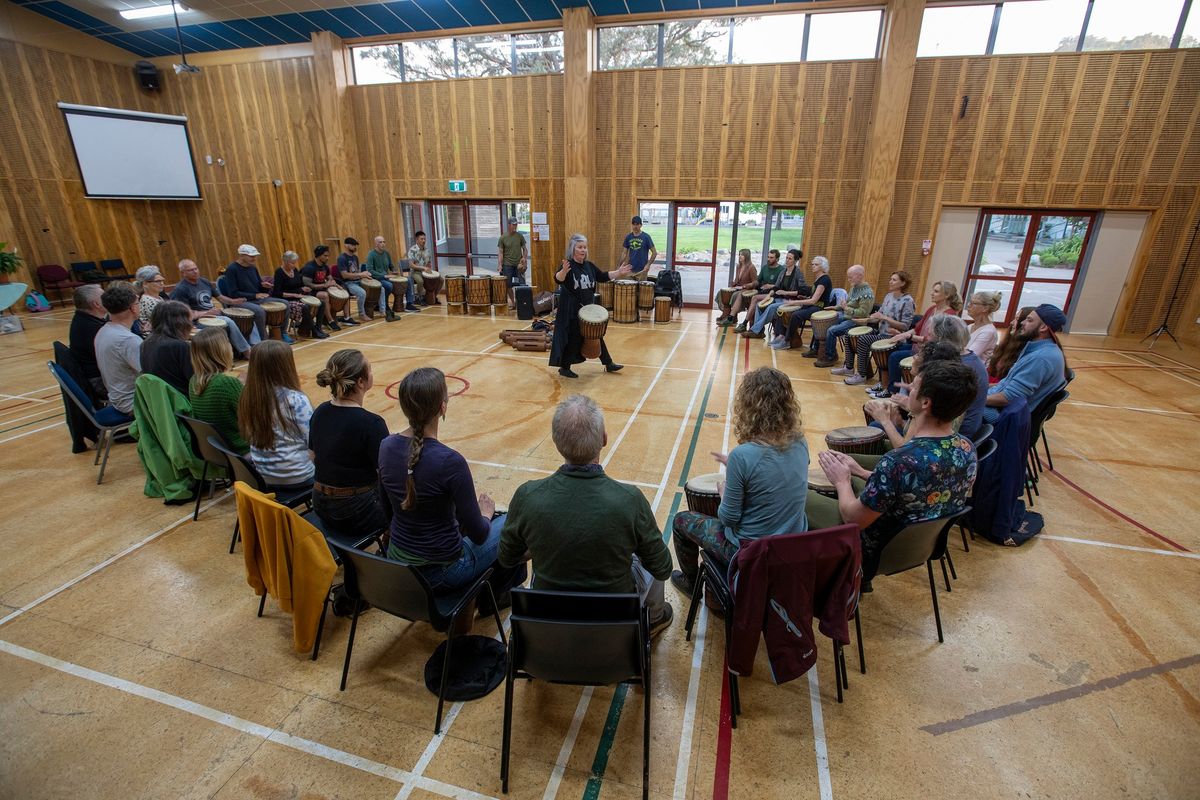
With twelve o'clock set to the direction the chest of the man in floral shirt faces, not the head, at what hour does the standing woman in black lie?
The standing woman in black is roughly at 12 o'clock from the man in floral shirt.

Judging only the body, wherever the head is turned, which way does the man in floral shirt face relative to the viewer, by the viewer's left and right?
facing away from the viewer and to the left of the viewer

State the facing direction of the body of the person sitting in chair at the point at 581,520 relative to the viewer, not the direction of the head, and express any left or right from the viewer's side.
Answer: facing away from the viewer

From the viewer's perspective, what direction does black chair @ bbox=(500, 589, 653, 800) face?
away from the camera

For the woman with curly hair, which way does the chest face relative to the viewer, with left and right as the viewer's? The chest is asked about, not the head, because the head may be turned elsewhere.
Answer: facing away from the viewer and to the left of the viewer

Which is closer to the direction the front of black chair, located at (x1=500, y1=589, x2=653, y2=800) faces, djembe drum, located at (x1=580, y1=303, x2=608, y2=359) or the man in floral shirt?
the djembe drum

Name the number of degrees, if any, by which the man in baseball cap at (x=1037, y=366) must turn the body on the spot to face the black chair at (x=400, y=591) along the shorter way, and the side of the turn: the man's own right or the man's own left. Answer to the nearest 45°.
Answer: approximately 45° to the man's own left

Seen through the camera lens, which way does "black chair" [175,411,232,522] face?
facing away from the viewer and to the right of the viewer

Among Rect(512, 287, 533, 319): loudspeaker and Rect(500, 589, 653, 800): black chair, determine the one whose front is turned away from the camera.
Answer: the black chair

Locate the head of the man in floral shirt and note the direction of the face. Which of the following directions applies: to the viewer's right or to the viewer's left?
to the viewer's left

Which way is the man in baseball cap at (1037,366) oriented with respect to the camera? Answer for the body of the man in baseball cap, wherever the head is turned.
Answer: to the viewer's left

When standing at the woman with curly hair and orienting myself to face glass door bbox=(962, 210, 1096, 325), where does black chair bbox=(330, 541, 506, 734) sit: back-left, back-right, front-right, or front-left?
back-left

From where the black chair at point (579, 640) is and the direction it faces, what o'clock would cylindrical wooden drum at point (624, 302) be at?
The cylindrical wooden drum is roughly at 12 o'clock from the black chair.
